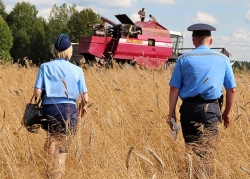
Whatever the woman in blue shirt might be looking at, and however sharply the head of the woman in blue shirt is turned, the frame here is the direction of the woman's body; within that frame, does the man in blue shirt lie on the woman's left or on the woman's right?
on the woman's right

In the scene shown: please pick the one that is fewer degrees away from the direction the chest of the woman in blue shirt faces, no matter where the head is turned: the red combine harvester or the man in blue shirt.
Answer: the red combine harvester

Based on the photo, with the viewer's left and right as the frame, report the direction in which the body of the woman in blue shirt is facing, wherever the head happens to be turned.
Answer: facing away from the viewer

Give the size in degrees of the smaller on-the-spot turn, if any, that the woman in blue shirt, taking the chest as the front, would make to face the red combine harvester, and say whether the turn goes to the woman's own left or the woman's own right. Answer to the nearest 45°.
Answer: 0° — they already face it

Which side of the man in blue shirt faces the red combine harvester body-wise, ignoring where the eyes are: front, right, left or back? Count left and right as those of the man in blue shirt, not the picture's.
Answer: front

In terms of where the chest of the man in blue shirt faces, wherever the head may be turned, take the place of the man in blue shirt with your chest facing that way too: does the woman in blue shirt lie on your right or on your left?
on your left

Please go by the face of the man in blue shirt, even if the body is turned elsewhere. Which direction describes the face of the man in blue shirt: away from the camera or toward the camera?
away from the camera

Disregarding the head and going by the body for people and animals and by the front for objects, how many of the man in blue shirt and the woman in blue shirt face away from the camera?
2

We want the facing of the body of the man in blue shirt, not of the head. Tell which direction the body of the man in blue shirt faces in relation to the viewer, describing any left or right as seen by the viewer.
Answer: facing away from the viewer

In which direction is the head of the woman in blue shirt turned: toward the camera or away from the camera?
away from the camera
